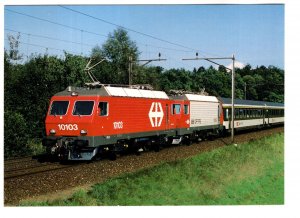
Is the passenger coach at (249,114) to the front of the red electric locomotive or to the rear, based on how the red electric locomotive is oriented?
to the rear

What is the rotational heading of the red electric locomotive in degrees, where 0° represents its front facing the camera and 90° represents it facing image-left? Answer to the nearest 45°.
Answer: approximately 45°

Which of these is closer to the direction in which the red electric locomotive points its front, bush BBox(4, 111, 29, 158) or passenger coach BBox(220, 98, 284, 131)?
the bush

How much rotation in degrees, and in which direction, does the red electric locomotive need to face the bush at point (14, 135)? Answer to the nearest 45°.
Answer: approximately 90° to its right
